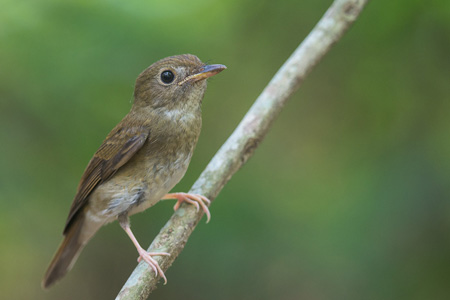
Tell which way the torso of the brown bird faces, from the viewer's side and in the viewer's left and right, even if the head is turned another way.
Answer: facing to the right of the viewer
